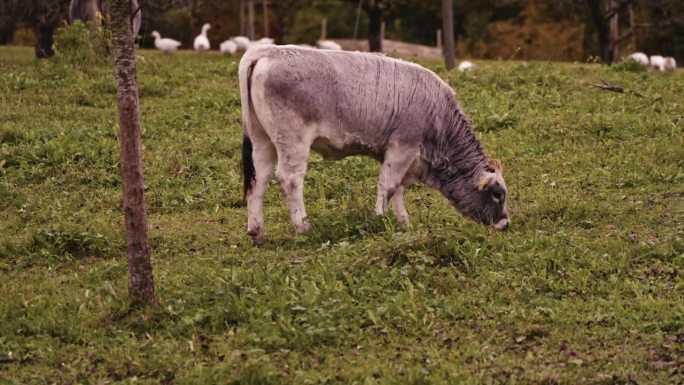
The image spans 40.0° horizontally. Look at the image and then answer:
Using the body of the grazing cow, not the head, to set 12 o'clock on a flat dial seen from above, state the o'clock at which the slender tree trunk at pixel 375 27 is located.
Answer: The slender tree trunk is roughly at 9 o'clock from the grazing cow.

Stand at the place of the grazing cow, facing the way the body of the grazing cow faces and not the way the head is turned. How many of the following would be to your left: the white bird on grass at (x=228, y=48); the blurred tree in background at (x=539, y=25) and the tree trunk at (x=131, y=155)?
2

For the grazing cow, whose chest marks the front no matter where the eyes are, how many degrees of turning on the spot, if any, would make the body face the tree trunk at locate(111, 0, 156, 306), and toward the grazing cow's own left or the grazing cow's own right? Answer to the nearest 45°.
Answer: approximately 135° to the grazing cow's own right

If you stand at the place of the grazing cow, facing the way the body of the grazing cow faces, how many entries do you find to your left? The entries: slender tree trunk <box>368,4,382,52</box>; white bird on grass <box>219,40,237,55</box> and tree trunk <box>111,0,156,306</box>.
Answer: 2

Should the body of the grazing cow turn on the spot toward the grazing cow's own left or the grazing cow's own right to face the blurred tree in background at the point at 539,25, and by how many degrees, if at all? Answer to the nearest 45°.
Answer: approximately 90° to the grazing cow's own left

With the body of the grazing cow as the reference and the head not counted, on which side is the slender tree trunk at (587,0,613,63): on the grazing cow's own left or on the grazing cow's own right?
on the grazing cow's own left

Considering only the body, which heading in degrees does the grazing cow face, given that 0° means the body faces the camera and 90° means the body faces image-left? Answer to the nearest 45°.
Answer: approximately 270°

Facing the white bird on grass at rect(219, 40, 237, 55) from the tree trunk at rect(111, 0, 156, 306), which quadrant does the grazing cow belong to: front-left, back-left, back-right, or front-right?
front-right

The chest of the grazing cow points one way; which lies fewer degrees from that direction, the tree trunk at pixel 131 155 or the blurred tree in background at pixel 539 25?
the blurred tree in background

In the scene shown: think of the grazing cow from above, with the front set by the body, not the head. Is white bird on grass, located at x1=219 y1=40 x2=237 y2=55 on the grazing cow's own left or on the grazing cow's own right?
on the grazing cow's own left
